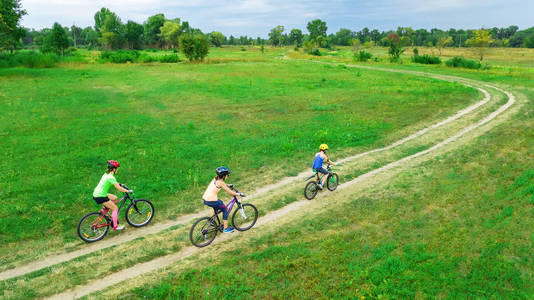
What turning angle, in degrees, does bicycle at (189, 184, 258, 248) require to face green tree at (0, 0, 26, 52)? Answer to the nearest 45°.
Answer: approximately 90° to its left

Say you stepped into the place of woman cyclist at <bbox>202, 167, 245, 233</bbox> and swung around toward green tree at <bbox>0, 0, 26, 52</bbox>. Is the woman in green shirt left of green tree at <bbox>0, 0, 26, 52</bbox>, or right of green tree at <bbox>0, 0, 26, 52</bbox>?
left

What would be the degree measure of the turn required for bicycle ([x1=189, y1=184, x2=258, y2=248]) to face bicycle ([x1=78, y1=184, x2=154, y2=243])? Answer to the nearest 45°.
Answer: approximately 135° to its left

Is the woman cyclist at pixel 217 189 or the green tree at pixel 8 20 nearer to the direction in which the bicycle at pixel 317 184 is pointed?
the green tree

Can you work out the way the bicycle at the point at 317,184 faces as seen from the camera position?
facing away from the viewer and to the right of the viewer

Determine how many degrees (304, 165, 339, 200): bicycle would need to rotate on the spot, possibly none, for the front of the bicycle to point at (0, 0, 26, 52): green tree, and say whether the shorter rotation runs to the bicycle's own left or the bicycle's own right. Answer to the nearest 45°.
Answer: approximately 90° to the bicycle's own left

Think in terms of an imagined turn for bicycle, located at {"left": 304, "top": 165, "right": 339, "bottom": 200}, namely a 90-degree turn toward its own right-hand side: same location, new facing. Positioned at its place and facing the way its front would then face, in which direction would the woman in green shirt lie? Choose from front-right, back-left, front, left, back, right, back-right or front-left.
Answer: right

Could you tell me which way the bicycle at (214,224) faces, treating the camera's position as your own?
facing away from the viewer and to the right of the viewer
